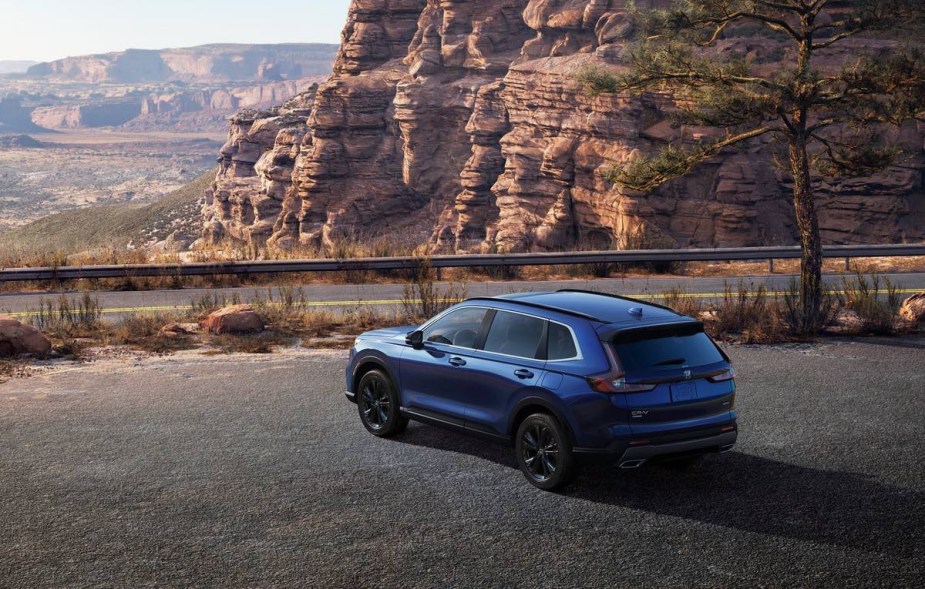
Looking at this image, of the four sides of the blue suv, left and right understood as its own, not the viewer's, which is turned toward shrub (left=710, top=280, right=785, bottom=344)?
right

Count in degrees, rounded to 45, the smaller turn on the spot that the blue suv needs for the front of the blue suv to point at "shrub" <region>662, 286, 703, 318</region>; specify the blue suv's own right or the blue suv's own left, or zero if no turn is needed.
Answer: approximately 45° to the blue suv's own right

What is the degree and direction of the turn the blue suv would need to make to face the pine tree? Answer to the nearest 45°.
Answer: approximately 90° to its right

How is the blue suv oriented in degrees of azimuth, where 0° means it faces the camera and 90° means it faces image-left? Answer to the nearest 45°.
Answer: approximately 135°

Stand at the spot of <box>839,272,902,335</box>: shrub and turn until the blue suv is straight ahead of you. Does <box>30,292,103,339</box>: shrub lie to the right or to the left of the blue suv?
right

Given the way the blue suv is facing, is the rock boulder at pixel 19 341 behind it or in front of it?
in front

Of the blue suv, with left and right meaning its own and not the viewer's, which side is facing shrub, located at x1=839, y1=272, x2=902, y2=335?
right

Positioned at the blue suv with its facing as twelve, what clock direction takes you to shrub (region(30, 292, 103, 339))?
The shrub is roughly at 12 o'clock from the blue suv.

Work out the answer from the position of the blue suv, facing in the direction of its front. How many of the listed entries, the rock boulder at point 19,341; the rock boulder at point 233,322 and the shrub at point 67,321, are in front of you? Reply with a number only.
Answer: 3

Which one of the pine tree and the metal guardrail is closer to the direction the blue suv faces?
the metal guardrail

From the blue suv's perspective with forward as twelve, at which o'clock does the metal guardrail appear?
The metal guardrail is roughly at 1 o'clock from the blue suv.

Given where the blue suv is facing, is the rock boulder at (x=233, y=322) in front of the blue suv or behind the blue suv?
in front
